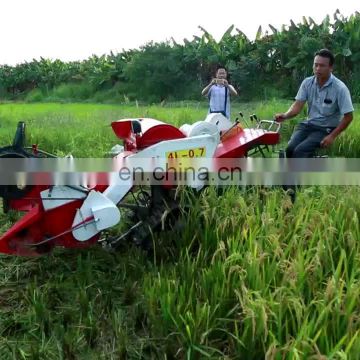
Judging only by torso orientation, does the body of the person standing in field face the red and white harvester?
yes

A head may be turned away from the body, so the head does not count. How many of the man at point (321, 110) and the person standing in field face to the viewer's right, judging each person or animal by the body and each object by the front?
0

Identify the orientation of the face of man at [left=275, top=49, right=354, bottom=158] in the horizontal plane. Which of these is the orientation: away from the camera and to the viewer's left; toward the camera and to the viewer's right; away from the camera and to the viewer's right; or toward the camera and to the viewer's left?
toward the camera and to the viewer's left

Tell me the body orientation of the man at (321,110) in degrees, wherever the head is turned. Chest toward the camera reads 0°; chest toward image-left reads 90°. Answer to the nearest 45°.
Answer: approximately 45°

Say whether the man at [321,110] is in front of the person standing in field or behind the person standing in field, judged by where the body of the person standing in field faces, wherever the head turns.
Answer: in front

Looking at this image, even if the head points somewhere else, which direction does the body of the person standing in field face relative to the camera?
toward the camera

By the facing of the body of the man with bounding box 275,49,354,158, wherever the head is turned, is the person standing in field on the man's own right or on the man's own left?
on the man's own right
